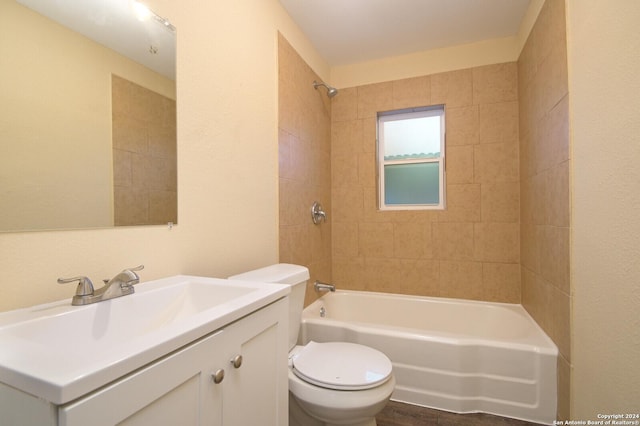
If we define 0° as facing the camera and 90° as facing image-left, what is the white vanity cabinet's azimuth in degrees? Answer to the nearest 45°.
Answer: approximately 315°

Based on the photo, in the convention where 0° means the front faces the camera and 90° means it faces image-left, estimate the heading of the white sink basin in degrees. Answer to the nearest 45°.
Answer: approximately 315°

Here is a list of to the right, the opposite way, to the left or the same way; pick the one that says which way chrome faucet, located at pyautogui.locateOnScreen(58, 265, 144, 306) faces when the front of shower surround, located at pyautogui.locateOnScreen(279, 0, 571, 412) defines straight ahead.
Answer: to the left

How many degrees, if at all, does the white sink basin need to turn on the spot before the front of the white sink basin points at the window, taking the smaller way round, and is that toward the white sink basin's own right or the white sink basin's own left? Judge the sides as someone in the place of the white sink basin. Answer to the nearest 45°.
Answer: approximately 90° to the white sink basin's own left

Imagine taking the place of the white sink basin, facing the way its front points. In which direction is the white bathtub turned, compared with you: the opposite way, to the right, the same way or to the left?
to the right

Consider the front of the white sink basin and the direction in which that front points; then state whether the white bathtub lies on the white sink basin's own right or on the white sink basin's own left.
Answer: on the white sink basin's own left

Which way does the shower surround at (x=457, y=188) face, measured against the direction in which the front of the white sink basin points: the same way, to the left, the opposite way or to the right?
to the right

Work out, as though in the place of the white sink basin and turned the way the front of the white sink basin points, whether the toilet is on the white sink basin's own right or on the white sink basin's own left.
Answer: on the white sink basin's own left
